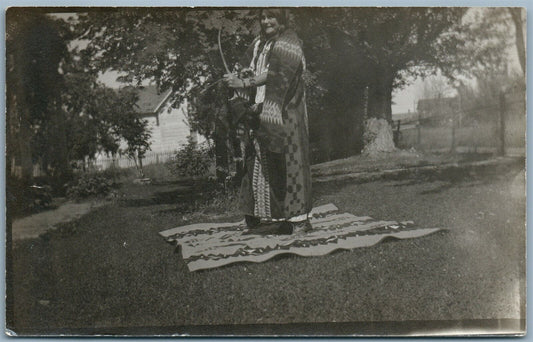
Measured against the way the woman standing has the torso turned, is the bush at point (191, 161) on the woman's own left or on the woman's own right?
on the woman's own right

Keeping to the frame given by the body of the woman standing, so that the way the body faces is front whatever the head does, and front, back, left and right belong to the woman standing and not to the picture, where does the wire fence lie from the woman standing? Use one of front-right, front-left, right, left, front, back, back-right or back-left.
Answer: back-left

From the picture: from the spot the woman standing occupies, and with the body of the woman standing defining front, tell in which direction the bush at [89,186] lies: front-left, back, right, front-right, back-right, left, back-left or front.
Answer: front-right

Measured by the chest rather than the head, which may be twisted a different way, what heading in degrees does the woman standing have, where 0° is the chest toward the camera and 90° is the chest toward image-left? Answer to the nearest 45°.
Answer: approximately 45°

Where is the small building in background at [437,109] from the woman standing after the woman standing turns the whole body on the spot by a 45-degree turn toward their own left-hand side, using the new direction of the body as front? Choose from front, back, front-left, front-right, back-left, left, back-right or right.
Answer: left
